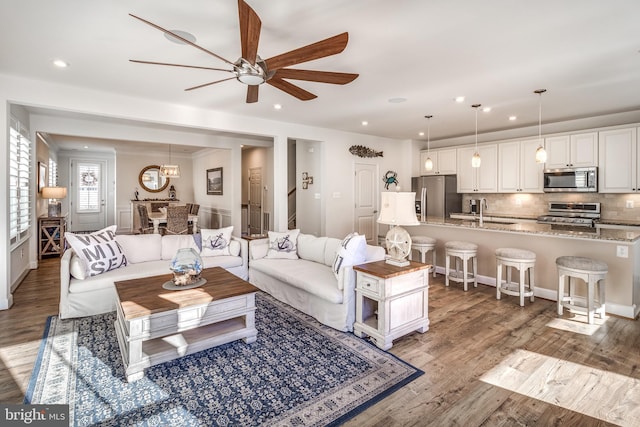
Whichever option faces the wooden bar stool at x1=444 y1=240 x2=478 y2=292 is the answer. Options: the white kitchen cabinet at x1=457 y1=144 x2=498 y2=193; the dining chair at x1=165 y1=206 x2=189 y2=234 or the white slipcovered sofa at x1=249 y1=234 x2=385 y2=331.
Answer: the white kitchen cabinet

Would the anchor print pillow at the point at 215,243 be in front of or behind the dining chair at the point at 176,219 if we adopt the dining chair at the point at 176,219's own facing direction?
behind

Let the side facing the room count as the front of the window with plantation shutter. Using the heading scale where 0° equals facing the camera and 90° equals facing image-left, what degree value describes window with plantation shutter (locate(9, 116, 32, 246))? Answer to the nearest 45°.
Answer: approximately 270°

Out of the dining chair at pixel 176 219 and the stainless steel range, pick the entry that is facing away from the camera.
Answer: the dining chair

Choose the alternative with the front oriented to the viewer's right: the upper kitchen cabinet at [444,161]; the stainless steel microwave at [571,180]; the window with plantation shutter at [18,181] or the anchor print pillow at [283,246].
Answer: the window with plantation shutter

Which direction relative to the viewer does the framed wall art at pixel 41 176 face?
to the viewer's right

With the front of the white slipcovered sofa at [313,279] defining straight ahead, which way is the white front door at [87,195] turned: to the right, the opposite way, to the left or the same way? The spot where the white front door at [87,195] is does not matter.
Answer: to the left

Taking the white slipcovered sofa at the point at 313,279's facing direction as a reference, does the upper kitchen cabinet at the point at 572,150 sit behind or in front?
behind

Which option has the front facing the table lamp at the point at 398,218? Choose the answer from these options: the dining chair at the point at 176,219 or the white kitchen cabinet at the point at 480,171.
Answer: the white kitchen cabinet

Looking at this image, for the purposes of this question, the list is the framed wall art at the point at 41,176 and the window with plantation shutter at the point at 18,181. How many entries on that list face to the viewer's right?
2

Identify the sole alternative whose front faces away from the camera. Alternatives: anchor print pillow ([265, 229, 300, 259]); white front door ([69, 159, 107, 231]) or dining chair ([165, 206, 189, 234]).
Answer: the dining chair

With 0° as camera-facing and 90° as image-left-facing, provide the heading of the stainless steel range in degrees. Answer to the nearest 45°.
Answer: approximately 0°

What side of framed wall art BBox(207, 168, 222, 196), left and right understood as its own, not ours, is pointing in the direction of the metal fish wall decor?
left

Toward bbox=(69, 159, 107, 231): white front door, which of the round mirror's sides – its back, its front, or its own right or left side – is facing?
right
